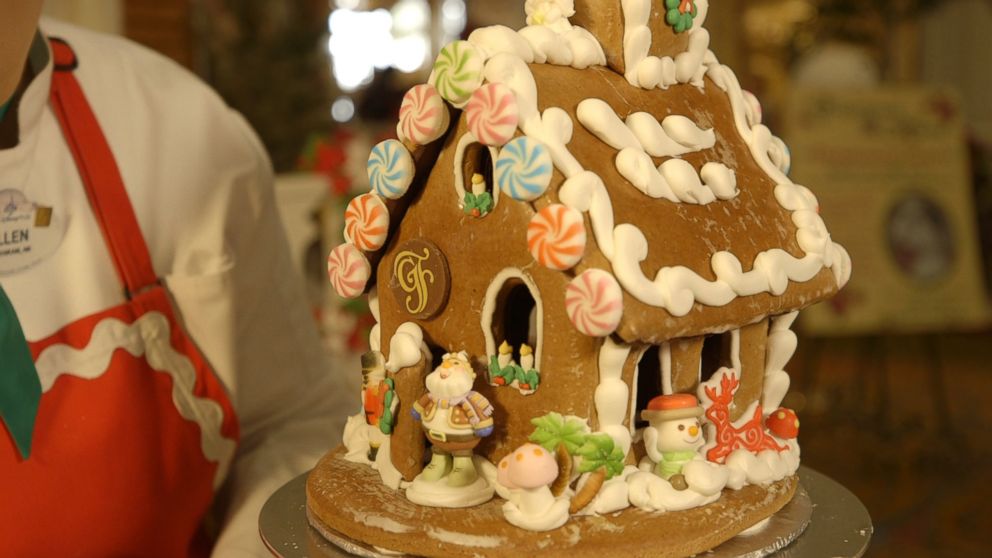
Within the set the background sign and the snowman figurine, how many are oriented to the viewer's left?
0

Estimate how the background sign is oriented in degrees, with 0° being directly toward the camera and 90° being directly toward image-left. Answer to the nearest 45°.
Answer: approximately 0°

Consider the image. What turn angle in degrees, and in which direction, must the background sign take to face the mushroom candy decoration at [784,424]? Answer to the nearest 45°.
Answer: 0° — it already faces it

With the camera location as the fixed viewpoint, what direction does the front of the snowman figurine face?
facing the viewer and to the right of the viewer

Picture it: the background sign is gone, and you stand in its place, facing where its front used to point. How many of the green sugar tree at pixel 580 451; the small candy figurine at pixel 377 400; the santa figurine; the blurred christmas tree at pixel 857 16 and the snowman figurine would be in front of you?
4

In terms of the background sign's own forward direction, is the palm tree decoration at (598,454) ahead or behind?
ahead
